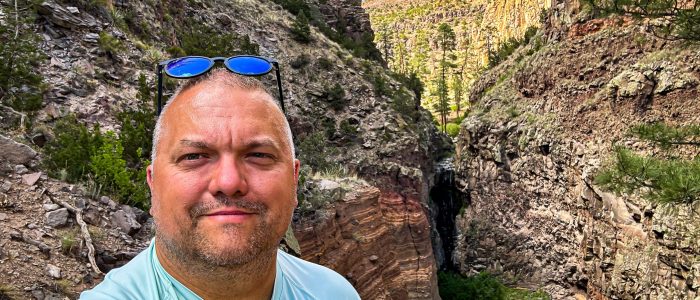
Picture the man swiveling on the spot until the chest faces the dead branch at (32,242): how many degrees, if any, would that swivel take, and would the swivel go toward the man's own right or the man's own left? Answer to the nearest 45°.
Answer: approximately 135° to the man's own right

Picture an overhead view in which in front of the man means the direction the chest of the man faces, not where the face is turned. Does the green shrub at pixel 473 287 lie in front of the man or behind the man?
behind

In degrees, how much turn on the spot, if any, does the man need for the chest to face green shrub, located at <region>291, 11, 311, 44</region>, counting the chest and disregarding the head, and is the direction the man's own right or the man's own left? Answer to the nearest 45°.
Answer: approximately 180°

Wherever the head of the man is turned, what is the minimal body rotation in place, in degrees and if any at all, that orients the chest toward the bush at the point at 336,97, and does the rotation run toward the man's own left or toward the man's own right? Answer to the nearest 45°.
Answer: approximately 180°

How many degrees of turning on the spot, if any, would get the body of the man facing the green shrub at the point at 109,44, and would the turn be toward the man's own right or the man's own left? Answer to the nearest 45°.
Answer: approximately 180°

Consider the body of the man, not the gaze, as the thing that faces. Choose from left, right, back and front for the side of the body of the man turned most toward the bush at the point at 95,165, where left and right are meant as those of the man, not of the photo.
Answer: back

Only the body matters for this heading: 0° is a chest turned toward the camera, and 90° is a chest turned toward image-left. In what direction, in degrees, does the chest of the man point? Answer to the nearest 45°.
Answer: approximately 0°

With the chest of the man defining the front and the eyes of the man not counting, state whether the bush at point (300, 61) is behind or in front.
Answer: behind

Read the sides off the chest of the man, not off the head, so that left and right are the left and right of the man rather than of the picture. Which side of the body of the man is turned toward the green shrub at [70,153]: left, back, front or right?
back

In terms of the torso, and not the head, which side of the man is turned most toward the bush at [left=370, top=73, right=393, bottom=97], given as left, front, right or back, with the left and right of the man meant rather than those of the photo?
back

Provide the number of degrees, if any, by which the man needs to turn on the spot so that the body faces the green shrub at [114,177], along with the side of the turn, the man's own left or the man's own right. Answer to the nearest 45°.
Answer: approximately 180°

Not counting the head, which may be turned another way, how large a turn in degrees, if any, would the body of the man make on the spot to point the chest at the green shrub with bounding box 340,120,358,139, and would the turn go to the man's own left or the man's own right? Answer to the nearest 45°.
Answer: approximately 180°
